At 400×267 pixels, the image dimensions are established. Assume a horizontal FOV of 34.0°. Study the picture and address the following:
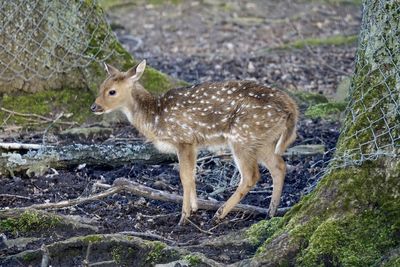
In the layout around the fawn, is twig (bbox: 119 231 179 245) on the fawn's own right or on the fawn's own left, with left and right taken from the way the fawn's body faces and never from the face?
on the fawn's own left

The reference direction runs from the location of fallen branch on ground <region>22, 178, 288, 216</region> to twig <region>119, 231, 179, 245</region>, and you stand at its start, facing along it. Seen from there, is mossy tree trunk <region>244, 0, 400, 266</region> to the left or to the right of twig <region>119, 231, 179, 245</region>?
left

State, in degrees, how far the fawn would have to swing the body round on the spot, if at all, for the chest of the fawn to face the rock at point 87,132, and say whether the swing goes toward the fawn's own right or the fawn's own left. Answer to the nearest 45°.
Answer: approximately 45° to the fawn's own right

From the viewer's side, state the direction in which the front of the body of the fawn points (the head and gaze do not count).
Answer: to the viewer's left

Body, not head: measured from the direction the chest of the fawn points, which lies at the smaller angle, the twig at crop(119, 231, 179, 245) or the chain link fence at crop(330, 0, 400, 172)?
the twig

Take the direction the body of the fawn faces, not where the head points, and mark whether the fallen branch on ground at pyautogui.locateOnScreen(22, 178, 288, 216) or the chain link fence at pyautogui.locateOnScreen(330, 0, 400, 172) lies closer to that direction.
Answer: the fallen branch on ground

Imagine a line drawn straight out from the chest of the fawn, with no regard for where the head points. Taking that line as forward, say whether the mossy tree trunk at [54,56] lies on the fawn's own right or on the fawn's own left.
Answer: on the fawn's own right

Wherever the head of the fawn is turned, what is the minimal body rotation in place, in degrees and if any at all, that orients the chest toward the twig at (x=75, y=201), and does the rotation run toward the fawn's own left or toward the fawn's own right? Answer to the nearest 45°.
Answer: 0° — it already faces it
